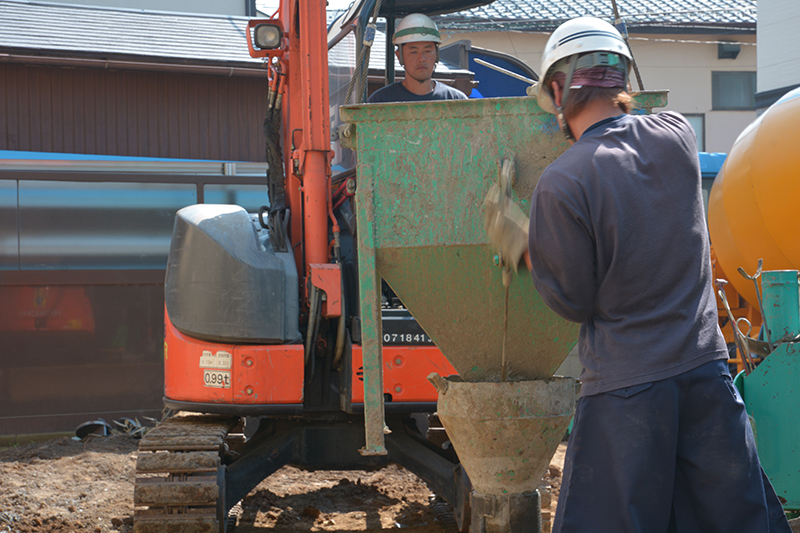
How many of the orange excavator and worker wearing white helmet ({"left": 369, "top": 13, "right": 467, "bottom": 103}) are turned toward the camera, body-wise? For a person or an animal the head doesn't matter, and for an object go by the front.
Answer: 2

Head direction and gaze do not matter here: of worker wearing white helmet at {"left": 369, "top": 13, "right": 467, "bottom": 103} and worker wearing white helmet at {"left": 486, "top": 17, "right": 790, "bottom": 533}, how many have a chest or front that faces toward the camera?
1

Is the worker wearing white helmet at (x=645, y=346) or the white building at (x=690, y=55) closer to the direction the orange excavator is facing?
the worker wearing white helmet

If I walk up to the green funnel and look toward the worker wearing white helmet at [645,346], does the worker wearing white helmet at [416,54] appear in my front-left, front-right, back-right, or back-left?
back-left

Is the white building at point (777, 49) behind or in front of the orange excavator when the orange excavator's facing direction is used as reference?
behind

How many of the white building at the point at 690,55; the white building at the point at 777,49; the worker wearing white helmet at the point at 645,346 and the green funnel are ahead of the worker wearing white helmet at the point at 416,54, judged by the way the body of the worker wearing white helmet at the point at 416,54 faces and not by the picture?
2

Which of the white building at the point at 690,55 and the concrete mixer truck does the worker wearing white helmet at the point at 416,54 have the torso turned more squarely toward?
the concrete mixer truck

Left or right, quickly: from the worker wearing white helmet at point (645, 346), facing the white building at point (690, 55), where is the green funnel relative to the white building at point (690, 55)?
left

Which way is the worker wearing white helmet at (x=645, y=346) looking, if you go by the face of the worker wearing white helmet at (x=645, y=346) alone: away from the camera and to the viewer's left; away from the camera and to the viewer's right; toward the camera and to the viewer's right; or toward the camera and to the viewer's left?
away from the camera and to the viewer's left

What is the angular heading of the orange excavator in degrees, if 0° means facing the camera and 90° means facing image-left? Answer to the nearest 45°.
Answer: approximately 0°

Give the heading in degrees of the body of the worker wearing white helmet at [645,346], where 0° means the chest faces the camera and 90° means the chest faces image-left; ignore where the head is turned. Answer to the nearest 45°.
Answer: approximately 135°

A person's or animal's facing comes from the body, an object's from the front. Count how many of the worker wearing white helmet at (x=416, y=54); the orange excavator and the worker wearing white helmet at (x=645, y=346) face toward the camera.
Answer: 2

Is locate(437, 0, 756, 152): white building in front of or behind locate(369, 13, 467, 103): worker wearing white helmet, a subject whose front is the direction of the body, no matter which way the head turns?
behind

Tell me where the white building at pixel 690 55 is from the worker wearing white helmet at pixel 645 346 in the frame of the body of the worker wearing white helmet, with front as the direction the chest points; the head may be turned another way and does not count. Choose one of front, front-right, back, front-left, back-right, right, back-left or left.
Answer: front-right
